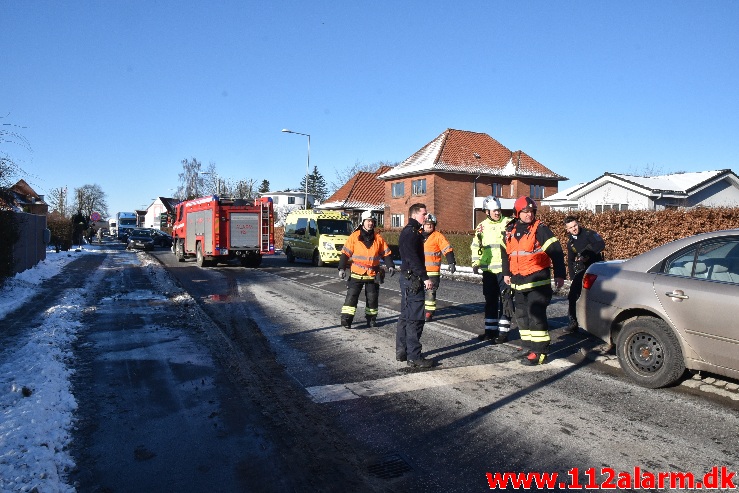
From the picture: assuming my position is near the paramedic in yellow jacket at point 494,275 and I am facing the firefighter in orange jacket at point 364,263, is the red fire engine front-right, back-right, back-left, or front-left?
front-right

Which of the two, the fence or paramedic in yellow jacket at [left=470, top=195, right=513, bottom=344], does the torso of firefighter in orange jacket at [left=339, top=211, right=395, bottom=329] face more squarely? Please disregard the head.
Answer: the paramedic in yellow jacket

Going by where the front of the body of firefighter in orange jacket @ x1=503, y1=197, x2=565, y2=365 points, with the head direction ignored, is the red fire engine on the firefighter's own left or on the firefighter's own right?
on the firefighter's own right

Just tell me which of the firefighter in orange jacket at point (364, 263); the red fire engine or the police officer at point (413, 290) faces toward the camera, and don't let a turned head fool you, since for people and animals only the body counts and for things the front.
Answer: the firefighter in orange jacket

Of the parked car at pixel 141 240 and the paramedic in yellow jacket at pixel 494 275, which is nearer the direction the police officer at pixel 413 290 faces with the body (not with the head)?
the paramedic in yellow jacket

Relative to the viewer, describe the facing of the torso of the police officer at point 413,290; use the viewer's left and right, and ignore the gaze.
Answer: facing to the right of the viewer

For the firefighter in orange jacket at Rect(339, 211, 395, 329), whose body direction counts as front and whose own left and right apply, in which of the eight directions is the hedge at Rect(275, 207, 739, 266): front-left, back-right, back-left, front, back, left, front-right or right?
back-left

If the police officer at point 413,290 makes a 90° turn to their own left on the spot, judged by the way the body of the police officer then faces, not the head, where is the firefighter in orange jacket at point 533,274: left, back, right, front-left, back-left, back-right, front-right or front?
right

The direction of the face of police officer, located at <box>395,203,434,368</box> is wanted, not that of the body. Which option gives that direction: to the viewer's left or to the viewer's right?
to the viewer's right

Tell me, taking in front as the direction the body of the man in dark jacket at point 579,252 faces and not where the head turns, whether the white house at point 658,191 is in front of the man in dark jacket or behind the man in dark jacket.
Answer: behind

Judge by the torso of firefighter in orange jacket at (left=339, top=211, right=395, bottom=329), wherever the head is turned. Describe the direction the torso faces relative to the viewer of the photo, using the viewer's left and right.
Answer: facing the viewer

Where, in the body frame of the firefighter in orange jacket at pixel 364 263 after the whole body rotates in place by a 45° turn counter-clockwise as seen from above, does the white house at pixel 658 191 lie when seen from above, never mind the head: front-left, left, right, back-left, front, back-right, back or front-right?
left

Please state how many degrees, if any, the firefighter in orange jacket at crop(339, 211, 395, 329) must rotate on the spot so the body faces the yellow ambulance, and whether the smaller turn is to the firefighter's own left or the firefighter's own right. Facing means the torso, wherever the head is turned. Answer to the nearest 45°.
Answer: approximately 180°

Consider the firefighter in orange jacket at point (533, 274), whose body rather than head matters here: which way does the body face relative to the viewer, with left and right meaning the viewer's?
facing the viewer and to the left of the viewer

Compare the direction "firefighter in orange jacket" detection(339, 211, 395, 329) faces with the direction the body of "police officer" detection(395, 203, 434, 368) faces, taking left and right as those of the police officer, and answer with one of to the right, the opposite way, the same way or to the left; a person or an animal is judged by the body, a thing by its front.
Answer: to the right

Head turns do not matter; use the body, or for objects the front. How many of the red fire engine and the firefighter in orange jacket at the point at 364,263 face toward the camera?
1

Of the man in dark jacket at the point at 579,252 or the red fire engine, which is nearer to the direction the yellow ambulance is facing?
the man in dark jacket
